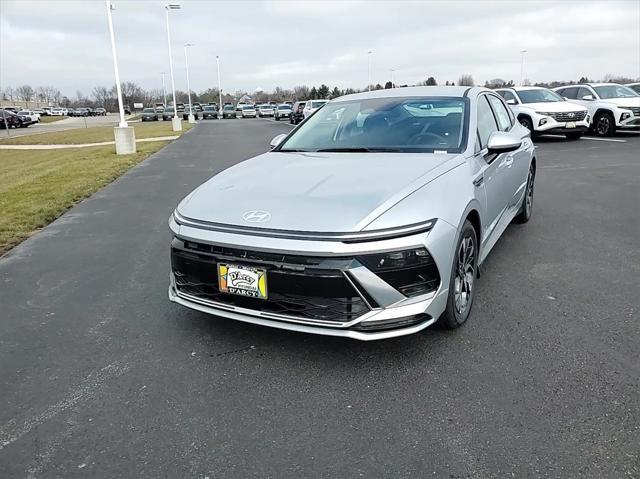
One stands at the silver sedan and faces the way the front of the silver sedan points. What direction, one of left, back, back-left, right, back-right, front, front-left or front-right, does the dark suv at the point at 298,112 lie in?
back-right

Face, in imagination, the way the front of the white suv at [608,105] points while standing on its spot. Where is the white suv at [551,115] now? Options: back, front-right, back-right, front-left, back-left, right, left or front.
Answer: right

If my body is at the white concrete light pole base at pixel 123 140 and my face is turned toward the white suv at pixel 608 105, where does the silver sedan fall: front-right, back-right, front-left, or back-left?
front-right

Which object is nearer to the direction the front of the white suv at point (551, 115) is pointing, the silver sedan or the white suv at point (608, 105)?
the silver sedan

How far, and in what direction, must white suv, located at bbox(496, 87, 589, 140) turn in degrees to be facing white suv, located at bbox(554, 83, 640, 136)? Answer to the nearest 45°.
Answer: approximately 90° to its left

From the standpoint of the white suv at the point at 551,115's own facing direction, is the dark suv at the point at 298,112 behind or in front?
behind

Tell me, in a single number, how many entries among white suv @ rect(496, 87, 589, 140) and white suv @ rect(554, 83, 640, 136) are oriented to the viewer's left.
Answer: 0

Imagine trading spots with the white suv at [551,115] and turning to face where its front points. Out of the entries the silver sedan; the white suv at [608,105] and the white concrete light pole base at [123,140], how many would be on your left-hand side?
1

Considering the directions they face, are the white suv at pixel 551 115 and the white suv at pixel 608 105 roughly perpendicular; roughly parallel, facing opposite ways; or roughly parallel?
roughly parallel

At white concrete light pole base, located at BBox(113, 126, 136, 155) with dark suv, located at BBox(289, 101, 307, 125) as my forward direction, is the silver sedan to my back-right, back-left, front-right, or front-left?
back-right

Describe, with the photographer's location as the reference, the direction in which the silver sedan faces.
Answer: facing the viewer and to the left of the viewer

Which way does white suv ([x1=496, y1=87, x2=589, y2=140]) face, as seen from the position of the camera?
facing the viewer and to the right of the viewer

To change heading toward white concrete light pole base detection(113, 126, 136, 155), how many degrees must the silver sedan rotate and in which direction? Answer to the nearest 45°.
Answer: approximately 90° to its right

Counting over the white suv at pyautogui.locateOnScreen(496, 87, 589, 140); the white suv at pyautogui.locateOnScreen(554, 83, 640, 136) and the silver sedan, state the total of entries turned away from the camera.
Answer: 0

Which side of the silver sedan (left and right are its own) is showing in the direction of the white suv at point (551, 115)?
back

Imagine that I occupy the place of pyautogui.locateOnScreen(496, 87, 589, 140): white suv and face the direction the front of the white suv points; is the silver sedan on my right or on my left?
on my right

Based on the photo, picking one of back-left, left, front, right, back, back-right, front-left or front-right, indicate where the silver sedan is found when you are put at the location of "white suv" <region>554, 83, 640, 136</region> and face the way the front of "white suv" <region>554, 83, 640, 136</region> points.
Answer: front-right
